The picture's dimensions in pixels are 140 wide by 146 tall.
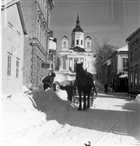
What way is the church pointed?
toward the camera

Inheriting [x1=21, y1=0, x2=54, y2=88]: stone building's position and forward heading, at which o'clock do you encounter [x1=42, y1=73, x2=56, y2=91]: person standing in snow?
The person standing in snow is roughly at 1 o'clock from the stone building.

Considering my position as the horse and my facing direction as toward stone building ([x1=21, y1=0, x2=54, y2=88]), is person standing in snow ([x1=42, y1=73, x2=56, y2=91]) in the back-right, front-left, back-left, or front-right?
front-left

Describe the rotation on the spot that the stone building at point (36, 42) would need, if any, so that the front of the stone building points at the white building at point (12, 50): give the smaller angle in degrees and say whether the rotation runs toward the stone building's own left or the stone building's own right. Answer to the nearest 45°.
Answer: approximately 135° to the stone building's own right

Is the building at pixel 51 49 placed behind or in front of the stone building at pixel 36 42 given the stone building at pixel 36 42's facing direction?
in front

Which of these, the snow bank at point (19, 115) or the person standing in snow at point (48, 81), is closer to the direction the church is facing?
the snow bank

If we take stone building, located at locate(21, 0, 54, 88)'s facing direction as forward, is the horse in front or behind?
in front

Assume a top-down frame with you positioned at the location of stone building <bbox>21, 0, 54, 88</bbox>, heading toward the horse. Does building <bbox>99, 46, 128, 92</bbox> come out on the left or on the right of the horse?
left

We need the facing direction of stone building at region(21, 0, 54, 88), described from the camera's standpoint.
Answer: facing the viewer and to the right of the viewer

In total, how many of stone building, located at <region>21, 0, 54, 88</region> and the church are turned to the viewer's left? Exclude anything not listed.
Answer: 0
